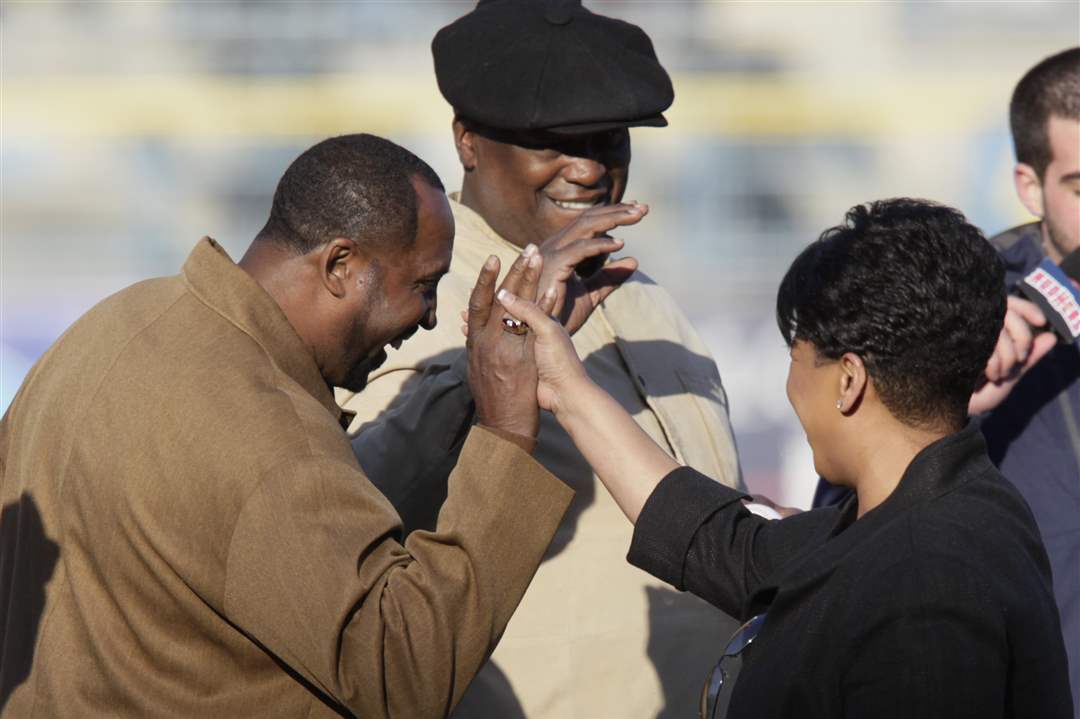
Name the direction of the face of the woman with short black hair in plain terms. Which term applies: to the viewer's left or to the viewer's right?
to the viewer's left

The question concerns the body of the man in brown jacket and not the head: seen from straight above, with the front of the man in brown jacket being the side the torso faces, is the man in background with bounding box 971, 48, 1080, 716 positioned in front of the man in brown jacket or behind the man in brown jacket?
in front

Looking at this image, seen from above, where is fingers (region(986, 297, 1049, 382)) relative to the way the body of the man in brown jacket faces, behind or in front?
in front

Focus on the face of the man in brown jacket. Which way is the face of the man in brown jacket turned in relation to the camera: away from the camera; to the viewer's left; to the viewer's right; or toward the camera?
to the viewer's right

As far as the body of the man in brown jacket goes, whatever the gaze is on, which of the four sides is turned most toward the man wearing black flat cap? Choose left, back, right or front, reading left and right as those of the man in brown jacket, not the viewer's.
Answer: front

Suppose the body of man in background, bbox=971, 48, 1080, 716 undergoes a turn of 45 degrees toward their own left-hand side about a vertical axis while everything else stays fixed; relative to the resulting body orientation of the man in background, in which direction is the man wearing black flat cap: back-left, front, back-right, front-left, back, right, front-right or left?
back-right

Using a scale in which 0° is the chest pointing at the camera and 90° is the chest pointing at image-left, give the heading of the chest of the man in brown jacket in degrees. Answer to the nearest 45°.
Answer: approximately 225°
